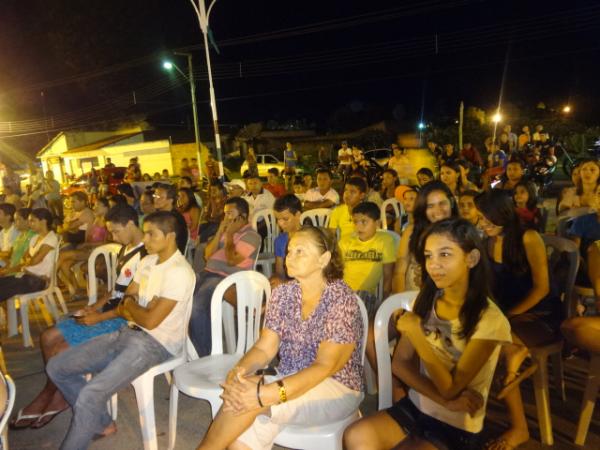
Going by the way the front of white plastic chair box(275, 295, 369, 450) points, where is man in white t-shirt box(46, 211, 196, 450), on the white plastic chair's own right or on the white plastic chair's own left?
on the white plastic chair's own right

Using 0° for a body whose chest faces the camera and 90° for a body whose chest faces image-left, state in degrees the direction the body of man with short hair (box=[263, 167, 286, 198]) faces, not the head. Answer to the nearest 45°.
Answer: approximately 45°

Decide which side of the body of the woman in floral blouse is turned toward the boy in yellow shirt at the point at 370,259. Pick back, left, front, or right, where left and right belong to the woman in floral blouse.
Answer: back

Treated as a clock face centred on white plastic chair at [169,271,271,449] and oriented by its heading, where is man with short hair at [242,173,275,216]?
The man with short hair is roughly at 5 o'clock from the white plastic chair.

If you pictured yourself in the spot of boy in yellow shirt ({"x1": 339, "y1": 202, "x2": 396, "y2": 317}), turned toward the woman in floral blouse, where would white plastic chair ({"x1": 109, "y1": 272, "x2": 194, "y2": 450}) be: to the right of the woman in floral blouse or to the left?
right

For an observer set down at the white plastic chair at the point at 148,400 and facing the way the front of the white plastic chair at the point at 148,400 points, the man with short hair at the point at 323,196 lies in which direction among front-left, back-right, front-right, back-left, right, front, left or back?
back

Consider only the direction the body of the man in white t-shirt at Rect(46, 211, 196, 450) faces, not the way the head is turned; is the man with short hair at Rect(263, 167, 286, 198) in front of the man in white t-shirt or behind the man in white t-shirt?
behind
